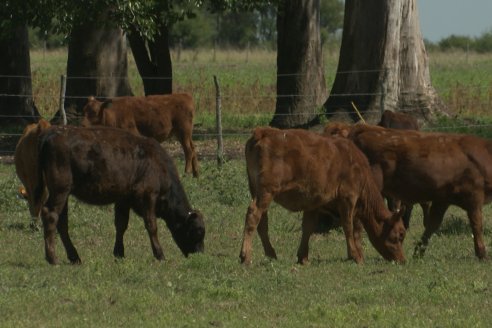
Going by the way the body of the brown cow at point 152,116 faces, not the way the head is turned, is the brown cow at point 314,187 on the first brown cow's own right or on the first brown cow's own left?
on the first brown cow's own left

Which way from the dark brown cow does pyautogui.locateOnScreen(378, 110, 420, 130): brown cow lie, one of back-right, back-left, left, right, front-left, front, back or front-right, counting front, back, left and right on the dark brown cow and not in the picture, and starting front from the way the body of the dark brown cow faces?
front-left

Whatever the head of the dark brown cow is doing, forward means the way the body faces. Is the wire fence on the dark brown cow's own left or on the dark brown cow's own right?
on the dark brown cow's own left

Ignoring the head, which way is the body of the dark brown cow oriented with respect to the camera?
to the viewer's right

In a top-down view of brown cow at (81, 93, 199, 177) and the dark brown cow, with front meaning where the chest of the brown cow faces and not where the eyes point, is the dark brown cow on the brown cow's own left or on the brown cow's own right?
on the brown cow's own left

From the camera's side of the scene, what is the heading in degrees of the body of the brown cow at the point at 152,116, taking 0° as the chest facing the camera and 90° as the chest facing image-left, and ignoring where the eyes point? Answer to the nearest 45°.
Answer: approximately 90°

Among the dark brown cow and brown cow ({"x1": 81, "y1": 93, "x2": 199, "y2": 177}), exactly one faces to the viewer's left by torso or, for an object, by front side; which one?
the brown cow

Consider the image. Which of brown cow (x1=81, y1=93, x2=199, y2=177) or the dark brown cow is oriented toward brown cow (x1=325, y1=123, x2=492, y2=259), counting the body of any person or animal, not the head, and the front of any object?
the dark brown cow

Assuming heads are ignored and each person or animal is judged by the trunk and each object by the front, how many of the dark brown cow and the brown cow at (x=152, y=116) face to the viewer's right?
1

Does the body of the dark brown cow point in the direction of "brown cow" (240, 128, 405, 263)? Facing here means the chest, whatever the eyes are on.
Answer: yes

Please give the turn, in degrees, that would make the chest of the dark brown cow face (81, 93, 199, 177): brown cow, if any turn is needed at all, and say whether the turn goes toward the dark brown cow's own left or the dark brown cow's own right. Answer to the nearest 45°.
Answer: approximately 90° to the dark brown cow's own left

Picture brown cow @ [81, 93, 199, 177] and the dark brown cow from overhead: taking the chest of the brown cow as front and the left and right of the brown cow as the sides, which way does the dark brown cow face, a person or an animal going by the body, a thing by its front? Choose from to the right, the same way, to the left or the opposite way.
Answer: the opposite way
